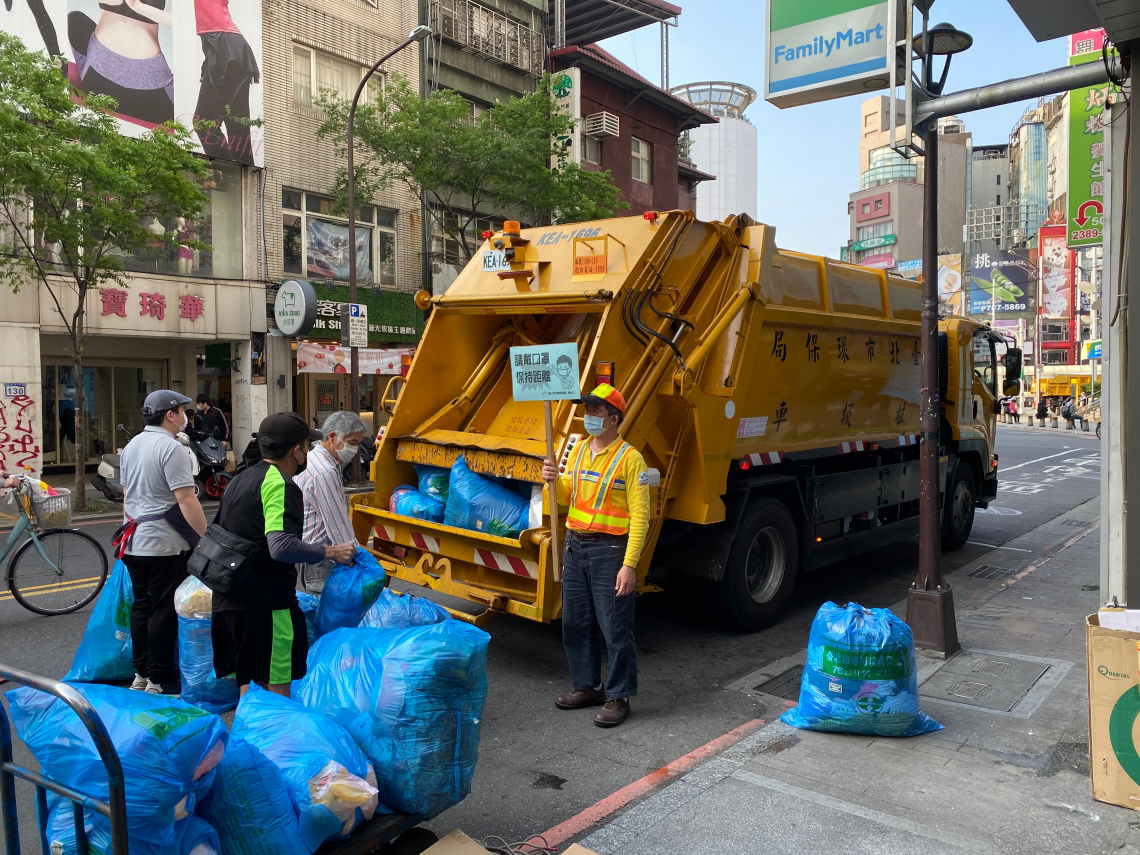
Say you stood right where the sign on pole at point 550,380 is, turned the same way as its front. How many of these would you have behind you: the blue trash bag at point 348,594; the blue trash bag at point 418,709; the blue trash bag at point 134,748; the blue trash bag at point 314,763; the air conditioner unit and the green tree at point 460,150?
2

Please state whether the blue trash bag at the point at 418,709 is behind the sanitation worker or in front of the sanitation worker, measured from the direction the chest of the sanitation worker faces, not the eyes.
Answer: in front

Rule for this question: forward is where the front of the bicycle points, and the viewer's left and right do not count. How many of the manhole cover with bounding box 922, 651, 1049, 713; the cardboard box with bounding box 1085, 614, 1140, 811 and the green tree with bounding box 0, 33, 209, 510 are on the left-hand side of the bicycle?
1

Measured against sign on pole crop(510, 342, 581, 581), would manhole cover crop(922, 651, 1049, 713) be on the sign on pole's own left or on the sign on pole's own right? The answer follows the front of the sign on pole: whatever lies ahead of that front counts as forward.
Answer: on the sign on pole's own left

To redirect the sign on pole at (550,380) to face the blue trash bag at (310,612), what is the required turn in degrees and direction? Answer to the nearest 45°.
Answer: approximately 90° to its right

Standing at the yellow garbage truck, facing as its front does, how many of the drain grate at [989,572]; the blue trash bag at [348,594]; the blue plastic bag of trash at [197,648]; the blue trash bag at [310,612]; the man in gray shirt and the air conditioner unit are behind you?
4

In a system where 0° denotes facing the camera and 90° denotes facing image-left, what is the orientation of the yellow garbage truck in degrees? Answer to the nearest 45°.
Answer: approximately 225°

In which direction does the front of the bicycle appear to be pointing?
to the viewer's right

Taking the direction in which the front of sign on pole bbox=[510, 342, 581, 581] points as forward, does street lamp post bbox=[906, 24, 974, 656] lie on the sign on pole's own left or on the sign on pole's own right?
on the sign on pole's own left

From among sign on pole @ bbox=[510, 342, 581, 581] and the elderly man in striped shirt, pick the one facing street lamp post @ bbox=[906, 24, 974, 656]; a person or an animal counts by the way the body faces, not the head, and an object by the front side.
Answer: the elderly man in striped shirt

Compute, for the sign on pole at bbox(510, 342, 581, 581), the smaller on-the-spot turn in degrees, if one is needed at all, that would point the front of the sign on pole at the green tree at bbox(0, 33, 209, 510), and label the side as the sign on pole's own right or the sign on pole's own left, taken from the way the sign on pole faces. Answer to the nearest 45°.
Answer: approximately 135° to the sign on pole's own right

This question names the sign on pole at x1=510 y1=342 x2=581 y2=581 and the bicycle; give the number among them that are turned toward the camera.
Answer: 1

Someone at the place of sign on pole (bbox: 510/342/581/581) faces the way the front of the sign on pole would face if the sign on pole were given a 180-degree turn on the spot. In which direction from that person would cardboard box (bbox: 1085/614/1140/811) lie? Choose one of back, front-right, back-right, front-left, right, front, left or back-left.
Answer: back-right

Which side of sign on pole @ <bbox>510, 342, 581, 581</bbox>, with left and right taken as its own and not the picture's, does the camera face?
front
